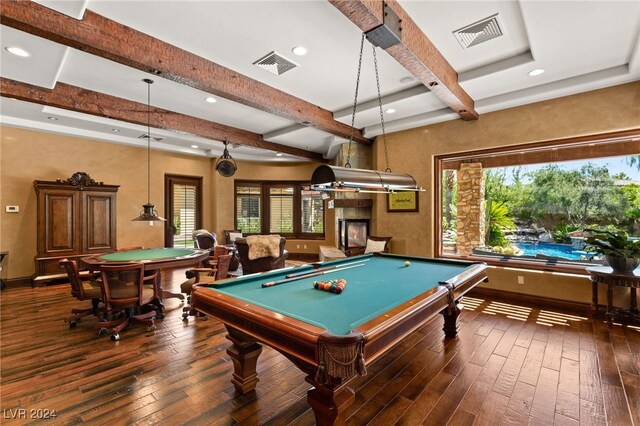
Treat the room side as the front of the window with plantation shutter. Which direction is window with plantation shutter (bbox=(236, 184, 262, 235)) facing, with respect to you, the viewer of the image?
facing the viewer

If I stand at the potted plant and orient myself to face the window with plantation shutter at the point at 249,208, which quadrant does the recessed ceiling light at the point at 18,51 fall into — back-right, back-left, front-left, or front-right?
front-left

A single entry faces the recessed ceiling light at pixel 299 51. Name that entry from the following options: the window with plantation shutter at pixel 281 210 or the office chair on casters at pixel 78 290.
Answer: the window with plantation shutter

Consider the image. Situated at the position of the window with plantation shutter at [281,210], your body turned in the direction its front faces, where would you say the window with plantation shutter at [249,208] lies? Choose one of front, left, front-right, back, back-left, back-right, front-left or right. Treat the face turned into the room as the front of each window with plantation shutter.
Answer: right

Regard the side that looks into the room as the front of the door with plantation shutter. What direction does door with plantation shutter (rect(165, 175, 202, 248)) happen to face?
toward the camera

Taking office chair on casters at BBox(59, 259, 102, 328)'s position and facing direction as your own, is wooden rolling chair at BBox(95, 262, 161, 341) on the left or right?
on its right

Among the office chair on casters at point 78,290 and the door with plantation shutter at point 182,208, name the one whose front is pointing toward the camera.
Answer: the door with plantation shutter

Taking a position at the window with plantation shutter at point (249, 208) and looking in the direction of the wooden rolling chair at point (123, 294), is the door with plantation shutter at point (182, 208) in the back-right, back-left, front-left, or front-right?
front-right

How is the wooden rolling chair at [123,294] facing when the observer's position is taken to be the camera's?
facing away from the viewer and to the right of the viewer

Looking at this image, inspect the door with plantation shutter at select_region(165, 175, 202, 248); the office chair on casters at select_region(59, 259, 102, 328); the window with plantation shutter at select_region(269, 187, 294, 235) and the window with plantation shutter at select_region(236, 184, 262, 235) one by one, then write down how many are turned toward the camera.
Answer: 3

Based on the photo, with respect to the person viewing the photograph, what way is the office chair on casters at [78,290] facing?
facing away from the viewer and to the right of the viewer

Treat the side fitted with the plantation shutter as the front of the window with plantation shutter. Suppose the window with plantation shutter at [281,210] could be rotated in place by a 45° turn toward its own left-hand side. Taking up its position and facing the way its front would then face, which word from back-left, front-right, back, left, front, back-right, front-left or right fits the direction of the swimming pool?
front

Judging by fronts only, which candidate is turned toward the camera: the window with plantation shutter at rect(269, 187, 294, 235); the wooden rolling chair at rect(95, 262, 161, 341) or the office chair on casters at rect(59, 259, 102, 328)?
the window with plantation shutter

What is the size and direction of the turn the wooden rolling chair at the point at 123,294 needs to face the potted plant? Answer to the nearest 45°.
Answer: approximately 90° to its right

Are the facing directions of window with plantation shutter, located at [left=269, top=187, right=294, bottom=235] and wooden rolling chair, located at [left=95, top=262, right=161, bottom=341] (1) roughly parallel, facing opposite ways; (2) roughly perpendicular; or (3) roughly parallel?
roughly parallel, facing opposite ways

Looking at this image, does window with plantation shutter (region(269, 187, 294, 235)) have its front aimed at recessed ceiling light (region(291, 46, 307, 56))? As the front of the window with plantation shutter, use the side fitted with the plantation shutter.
yes
